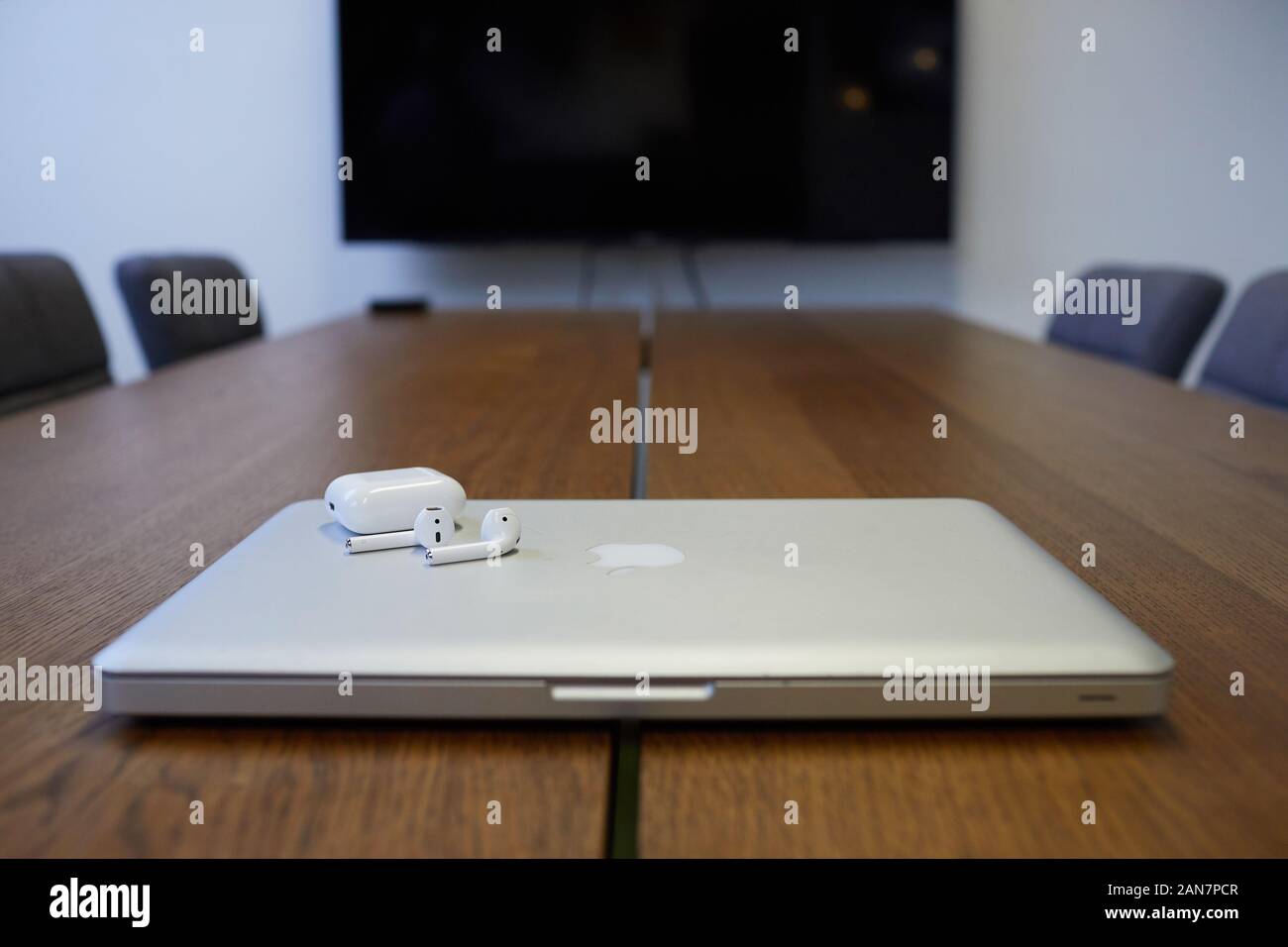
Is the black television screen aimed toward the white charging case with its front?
yes

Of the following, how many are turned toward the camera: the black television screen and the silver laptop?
2

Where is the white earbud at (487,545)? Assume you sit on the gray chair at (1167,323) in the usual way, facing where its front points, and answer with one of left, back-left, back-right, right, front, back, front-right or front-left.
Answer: front-left

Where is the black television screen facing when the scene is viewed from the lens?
facing the viewer

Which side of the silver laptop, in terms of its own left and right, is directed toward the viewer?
front

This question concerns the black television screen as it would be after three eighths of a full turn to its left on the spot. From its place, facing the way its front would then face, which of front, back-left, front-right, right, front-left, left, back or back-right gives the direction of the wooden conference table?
back-right

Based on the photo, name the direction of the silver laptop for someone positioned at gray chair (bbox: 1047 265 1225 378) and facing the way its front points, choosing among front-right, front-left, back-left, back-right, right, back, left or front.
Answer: front-left

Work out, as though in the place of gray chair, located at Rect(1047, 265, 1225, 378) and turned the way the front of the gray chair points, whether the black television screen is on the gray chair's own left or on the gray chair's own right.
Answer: on the gray chair's own right

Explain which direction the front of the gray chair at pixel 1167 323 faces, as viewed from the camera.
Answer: facing the viewer and to the left of the viewer

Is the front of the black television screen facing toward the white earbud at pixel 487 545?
yes

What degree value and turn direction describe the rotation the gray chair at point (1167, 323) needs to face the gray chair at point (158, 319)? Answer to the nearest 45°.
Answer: approximately 45° to its right
